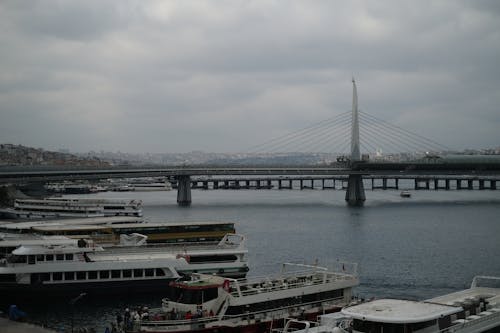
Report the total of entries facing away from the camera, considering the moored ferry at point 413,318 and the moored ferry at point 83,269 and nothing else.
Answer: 0

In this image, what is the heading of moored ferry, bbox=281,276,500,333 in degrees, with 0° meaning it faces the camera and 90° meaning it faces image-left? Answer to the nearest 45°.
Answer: approximately 45°

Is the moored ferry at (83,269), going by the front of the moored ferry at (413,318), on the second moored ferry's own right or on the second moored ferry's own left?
on the second moored ferry's own right
